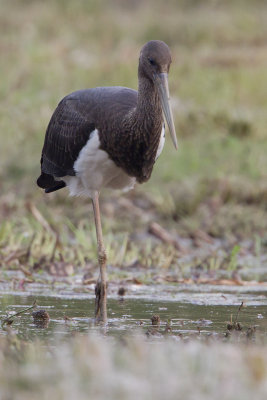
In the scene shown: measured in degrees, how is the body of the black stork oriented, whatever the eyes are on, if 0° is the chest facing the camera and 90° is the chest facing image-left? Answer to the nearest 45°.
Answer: approximately 315°
